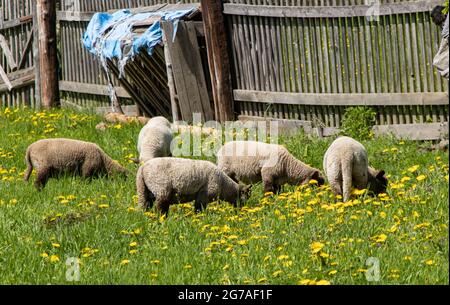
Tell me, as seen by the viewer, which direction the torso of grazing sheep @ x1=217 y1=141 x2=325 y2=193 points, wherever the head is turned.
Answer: to the viewer's right

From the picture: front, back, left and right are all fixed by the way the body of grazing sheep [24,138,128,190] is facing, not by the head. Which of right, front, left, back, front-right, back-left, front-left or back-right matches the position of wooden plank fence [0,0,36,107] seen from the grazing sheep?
left

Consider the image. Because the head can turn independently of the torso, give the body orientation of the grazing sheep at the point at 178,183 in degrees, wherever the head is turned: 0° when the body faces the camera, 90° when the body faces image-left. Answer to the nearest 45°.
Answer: approximately 270°

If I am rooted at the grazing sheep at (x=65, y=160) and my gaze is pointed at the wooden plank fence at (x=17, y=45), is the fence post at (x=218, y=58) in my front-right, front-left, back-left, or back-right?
front-right

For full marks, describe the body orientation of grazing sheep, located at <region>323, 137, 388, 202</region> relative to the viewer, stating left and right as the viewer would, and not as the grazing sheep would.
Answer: facing away from the viewer and to the right of the viewer

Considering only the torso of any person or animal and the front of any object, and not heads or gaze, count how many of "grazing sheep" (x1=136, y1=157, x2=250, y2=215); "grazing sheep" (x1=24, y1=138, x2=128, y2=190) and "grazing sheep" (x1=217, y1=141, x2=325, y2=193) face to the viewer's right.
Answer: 3

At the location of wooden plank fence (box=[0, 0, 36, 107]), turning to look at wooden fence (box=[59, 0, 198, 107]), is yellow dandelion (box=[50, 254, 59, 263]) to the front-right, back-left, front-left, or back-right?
front-right

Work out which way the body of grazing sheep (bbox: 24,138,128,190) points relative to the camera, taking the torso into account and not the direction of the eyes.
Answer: to the viewer's right

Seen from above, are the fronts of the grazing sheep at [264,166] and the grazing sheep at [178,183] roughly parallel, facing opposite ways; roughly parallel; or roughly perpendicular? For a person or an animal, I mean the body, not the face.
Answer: roughly parallel

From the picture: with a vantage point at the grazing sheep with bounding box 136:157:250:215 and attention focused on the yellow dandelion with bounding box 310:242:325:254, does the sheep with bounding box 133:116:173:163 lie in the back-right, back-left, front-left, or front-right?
back-left

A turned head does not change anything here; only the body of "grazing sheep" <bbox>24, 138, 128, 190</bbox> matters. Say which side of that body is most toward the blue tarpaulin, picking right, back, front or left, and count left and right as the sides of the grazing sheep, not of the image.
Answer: left

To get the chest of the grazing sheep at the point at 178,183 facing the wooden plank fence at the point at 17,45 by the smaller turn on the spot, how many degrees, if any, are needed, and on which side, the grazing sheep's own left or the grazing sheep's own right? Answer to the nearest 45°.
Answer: approximately 90° to the grazing sheep's own left

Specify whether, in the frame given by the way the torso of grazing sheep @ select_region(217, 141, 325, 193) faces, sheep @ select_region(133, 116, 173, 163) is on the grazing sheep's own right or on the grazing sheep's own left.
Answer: on the grazing sheep's own left
